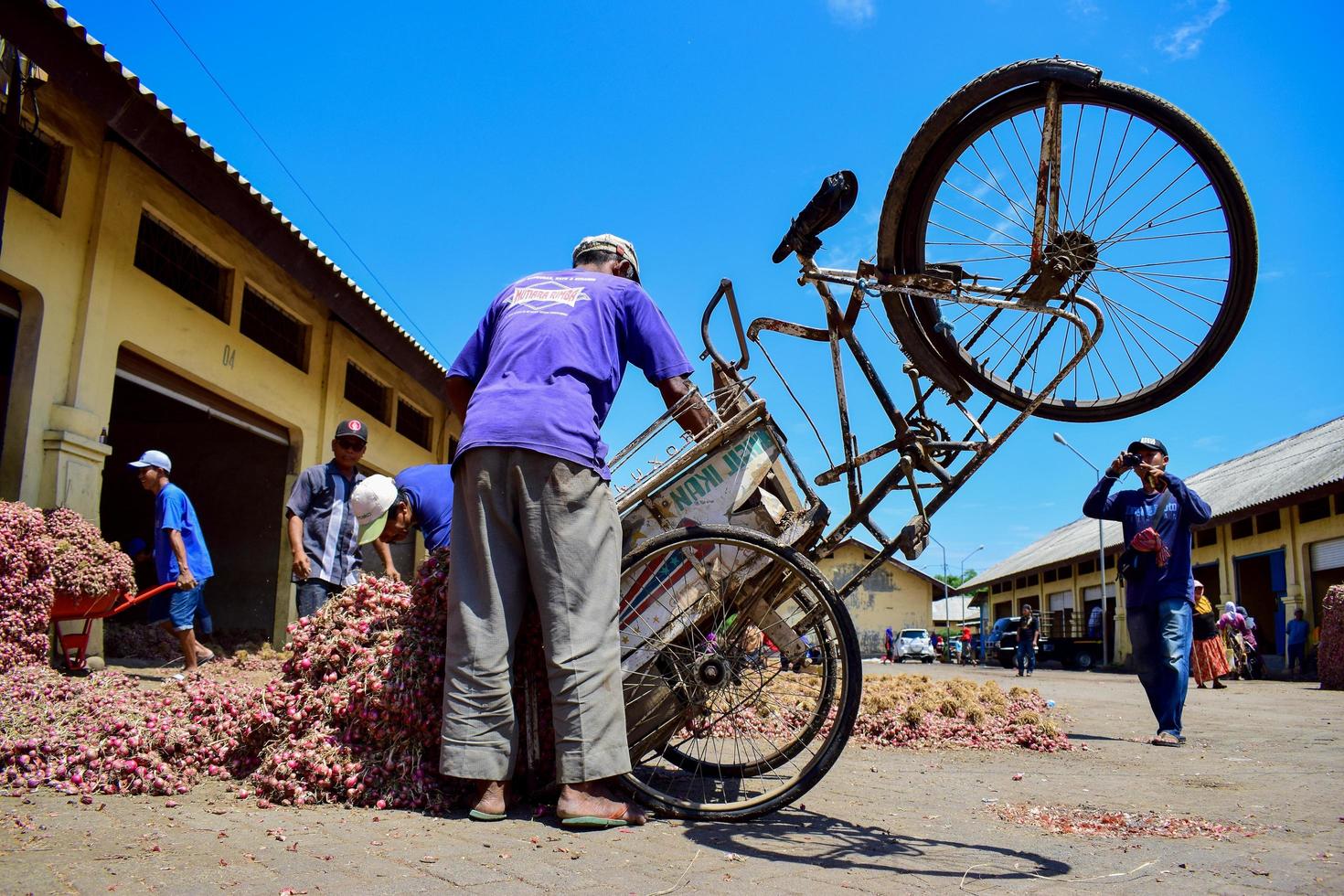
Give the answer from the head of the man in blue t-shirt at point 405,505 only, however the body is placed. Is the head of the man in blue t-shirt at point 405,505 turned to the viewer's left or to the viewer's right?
to the viewer's left

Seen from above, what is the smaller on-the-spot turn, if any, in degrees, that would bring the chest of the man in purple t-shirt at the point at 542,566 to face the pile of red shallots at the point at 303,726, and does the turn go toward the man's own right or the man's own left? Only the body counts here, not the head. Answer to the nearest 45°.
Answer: approximately 90° to the man's own left

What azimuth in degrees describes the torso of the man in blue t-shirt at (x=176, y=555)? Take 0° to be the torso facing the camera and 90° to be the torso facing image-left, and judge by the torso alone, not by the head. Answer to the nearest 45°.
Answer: approximately 90°

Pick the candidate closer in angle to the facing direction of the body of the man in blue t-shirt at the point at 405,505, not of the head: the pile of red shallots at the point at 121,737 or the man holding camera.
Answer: the pile of red shallots

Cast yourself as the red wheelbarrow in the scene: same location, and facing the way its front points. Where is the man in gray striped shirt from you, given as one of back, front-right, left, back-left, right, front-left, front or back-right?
back-left

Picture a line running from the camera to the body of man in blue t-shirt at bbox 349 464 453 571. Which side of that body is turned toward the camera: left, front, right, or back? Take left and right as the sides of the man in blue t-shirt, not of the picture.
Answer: left

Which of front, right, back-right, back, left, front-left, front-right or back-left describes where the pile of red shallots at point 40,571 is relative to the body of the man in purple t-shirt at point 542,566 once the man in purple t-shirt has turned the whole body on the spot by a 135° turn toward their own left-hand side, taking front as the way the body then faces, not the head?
front-right

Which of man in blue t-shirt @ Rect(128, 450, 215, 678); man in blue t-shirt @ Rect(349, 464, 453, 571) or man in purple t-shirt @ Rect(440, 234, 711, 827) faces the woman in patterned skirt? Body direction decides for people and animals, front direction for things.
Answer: the man in purple t-shirt

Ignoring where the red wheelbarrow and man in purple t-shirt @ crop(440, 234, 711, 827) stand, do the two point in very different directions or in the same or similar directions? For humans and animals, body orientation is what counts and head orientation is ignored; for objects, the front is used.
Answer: very different directions

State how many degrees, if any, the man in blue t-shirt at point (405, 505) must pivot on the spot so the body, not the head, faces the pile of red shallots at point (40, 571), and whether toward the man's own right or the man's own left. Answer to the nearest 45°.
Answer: approximately 45° to the man's own right

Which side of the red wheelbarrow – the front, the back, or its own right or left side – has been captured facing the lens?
left
